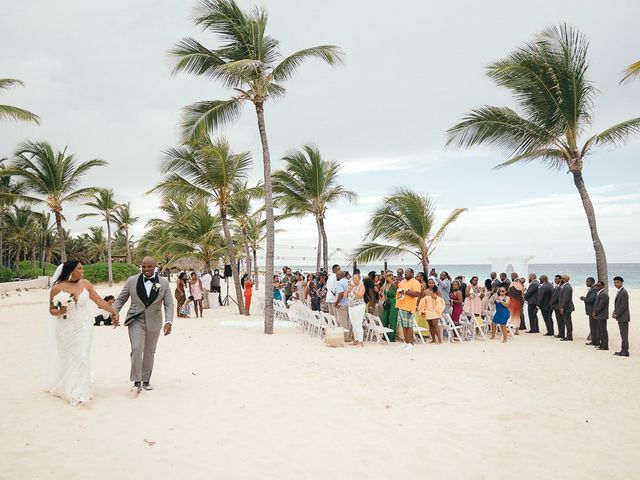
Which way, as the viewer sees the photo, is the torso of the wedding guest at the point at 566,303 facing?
to the viewer's left

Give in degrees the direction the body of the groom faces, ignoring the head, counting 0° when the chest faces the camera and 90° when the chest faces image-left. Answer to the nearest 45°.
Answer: approximately 0°

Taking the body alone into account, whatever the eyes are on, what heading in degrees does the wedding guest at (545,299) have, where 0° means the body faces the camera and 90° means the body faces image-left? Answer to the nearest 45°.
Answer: approximately 90°

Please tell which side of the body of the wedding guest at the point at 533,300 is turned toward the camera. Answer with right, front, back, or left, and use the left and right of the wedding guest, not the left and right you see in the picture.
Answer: left

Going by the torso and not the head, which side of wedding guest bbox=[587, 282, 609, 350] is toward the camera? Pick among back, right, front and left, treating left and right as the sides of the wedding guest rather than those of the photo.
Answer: left

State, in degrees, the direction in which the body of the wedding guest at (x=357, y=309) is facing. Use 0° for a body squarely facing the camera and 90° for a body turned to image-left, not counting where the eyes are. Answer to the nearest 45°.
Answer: approximately 45°

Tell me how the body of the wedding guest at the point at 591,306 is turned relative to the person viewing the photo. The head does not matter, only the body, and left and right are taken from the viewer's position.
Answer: facing to the left of the viewer

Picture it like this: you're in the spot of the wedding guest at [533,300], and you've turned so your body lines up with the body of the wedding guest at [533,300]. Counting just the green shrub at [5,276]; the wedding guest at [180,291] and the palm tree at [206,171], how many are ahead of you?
3
